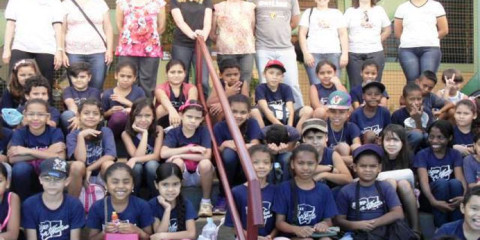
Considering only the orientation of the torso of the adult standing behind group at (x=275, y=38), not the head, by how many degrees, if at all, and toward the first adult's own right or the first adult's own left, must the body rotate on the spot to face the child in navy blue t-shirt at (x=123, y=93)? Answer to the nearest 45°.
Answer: approximately 45° to the first adult's own right

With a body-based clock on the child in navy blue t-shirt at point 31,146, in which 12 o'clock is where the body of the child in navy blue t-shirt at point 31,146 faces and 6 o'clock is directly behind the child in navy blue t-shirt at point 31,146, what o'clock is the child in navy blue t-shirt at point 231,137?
the child in navy blue t-shirt at point 231,137 is roughly at 9 o'clock from the child in navy blue t-shirt at point 31,146.

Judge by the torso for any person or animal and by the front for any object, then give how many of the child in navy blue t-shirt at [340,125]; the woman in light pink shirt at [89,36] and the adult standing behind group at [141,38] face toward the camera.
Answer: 3

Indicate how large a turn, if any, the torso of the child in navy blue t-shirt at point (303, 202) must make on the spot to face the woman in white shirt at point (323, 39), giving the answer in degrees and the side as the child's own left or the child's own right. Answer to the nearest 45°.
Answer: approximately 180°

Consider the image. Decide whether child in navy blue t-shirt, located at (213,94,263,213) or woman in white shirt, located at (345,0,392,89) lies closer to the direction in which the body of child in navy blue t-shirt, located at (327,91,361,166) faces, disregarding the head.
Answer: the child in navy blue t-shirt

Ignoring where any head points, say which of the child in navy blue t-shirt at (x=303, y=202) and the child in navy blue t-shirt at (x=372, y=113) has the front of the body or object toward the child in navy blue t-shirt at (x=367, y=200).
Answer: the child in navy blue t-shirt at (x=372, y=113)

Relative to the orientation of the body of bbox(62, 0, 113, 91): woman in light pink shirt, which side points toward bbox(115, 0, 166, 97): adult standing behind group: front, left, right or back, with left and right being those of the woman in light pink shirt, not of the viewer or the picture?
left

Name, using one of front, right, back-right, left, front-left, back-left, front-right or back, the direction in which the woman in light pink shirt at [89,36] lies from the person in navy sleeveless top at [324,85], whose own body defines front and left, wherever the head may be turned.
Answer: right

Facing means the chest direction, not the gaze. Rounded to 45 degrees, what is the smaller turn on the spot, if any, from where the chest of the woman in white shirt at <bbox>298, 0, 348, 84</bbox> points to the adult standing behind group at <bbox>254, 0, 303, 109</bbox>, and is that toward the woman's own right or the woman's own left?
approximately 45° to the woman's own right
